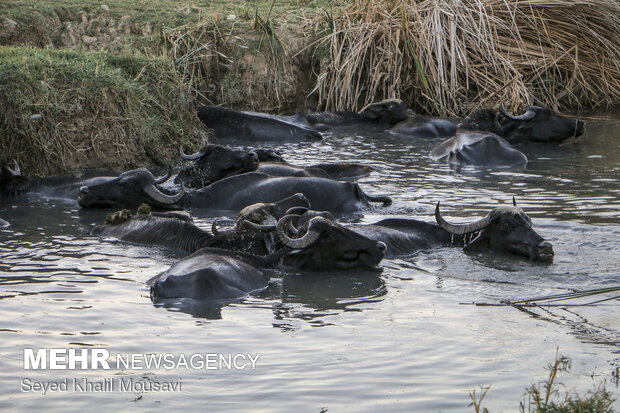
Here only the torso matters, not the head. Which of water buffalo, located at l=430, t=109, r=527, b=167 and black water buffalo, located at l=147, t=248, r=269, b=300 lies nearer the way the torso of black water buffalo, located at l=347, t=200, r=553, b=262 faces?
the water buffalo

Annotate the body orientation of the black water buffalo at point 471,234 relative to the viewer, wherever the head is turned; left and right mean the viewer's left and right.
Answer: facing to the right of the viewer

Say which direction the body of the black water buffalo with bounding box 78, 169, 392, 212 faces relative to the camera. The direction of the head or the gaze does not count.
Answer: to the viewer's left

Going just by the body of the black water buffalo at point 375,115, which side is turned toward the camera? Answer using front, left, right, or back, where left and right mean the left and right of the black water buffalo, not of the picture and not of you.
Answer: right

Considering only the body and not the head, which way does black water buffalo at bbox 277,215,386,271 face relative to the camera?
to the viewer's right

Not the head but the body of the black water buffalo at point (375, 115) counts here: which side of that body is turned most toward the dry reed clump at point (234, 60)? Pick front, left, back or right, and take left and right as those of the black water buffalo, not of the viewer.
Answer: back

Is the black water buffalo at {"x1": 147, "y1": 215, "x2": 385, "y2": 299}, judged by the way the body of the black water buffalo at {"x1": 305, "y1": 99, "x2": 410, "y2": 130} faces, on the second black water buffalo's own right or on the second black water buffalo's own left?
on the second black water buffalo's own right

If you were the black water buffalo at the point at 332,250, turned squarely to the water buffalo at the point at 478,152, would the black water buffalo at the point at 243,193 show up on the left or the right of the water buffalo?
left

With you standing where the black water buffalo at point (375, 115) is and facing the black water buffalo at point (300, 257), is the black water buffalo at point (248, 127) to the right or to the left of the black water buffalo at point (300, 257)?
right
